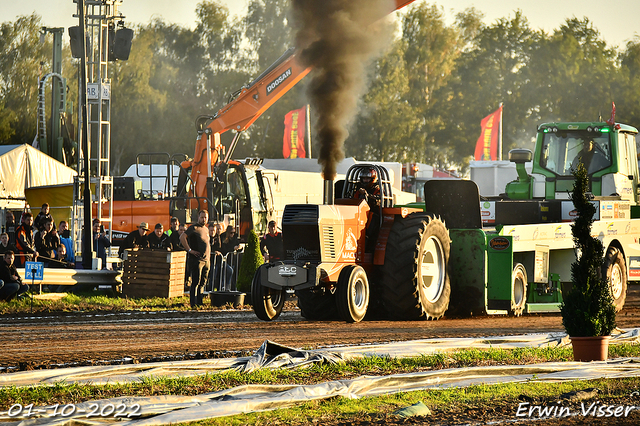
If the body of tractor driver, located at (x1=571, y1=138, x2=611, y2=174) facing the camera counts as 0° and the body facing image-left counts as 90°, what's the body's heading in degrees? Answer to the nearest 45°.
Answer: approximately 45°

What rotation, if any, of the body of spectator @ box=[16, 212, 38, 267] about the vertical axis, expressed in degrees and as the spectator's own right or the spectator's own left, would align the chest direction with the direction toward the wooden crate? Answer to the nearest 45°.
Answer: approximately 45° to the spectator's own left

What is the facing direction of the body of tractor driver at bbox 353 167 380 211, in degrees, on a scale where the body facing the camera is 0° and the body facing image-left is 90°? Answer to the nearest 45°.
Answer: approximately 45°
